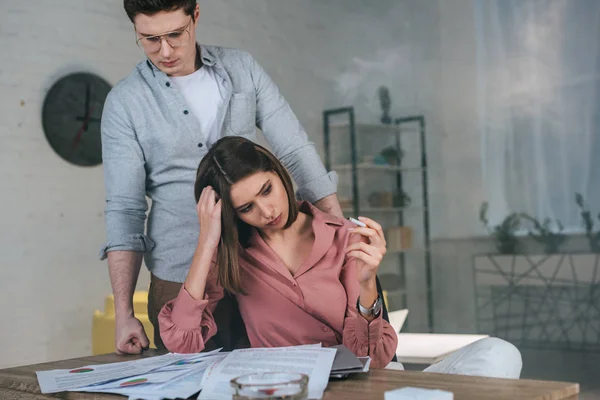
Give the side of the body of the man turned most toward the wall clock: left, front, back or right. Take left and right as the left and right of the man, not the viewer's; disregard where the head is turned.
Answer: back

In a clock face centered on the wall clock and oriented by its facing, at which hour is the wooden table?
The wooden table is roughly at 12 o'clock from the wall clock.

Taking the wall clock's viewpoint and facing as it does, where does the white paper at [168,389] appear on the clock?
The white paper is roughly at 12 o'clock from the wall clock.

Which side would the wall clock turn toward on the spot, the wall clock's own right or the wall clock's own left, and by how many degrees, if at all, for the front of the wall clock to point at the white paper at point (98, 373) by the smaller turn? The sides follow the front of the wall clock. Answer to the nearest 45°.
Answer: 0° — it already faces it

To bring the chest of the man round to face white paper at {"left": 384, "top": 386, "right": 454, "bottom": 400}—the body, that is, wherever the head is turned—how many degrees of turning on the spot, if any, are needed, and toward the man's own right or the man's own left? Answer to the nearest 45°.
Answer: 0° — they already face it

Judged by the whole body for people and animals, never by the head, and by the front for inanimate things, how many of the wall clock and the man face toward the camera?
2

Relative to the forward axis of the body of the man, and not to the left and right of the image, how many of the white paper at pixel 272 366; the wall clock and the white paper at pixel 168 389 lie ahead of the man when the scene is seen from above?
2

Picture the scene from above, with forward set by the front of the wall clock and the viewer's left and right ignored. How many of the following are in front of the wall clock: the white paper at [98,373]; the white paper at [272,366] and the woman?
3

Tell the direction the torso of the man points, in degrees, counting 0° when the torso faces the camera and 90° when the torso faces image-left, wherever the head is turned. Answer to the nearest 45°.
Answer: approximately 0°

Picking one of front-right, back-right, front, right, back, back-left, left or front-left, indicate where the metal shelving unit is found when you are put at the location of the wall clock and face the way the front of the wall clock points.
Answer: left

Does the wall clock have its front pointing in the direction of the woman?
yes
